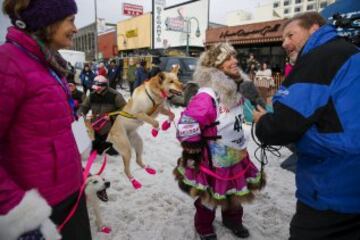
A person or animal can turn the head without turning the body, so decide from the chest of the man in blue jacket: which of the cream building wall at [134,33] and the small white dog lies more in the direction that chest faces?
the small white dog

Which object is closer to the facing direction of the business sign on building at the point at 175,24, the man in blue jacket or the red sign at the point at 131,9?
the man in blue jacket

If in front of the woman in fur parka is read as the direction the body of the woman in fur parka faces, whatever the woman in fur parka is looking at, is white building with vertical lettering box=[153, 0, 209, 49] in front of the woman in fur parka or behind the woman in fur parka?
behind

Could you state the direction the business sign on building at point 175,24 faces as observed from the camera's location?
facing the viewer

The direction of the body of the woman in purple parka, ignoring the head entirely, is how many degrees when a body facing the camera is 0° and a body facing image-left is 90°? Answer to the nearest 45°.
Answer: approximately 270°

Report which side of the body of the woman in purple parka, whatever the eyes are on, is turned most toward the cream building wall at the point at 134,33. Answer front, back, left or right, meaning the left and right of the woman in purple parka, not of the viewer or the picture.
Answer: left

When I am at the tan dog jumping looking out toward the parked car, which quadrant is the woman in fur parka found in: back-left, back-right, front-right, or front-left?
back-right

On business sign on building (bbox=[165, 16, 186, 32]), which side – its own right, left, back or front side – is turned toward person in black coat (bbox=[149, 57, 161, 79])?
front

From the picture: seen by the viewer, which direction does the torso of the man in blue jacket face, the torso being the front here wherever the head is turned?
to the viewer's left

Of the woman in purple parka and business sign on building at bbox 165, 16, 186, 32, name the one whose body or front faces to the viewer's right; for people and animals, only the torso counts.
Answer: the woman in purple parka

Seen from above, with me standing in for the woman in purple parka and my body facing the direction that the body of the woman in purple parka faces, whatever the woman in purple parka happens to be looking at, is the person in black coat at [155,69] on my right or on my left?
on my left

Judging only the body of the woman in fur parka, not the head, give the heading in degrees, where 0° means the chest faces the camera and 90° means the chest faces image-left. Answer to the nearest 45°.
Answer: approximately 315°

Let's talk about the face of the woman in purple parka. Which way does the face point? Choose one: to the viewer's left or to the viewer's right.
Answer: to the viewer's right

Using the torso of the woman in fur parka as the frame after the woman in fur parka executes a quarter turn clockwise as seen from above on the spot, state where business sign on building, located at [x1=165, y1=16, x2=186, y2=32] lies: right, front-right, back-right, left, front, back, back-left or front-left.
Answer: back-right

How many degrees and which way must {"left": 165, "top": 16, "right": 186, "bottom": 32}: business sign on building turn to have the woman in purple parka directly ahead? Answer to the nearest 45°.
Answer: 0° — it already faces them

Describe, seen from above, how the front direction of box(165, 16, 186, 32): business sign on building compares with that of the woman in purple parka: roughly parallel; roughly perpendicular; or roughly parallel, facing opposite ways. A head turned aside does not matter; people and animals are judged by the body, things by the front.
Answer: roughly perpendicular
